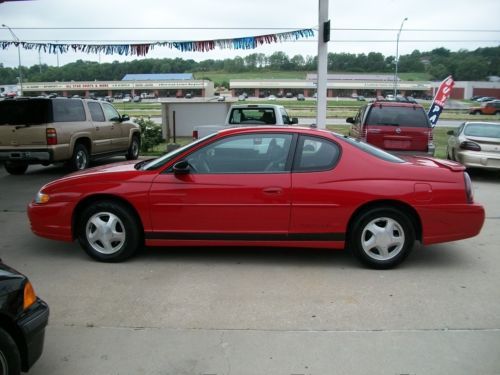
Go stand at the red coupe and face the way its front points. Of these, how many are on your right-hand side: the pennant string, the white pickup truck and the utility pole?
3

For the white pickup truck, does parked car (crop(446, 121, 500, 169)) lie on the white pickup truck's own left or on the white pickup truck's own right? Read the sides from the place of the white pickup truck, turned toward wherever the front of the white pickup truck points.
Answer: on the white pickup truck's own right

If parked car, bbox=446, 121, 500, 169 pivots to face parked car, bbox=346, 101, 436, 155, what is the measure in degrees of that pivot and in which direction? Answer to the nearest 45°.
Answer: approximately 90° to its left

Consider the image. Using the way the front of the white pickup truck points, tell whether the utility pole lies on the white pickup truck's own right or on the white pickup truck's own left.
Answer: on the white pickup truck's own right

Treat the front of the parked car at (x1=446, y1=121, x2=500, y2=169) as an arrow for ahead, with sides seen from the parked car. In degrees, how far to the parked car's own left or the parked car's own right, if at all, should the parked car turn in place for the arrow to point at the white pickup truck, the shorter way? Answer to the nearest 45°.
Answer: approximately 45° to the parked car's own left

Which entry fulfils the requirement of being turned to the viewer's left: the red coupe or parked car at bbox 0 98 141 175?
the red coupe

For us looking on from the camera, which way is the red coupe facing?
facing to the left of the viewer

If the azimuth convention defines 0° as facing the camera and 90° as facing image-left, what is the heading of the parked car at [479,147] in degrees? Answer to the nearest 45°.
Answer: approximately 135°

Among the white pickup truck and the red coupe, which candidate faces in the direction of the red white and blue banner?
the white pickup truck

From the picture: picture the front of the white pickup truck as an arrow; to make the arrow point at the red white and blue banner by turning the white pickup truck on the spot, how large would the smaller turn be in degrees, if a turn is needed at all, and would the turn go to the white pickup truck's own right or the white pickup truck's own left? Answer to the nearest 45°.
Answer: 0° — it already faces it

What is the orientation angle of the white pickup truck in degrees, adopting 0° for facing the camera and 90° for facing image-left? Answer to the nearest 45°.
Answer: approximately 225°

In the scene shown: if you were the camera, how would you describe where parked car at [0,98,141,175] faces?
facing away from the viewer and to the right of the viewer

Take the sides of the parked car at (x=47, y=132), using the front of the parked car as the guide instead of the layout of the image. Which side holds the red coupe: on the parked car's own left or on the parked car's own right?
on the parked car's own right
